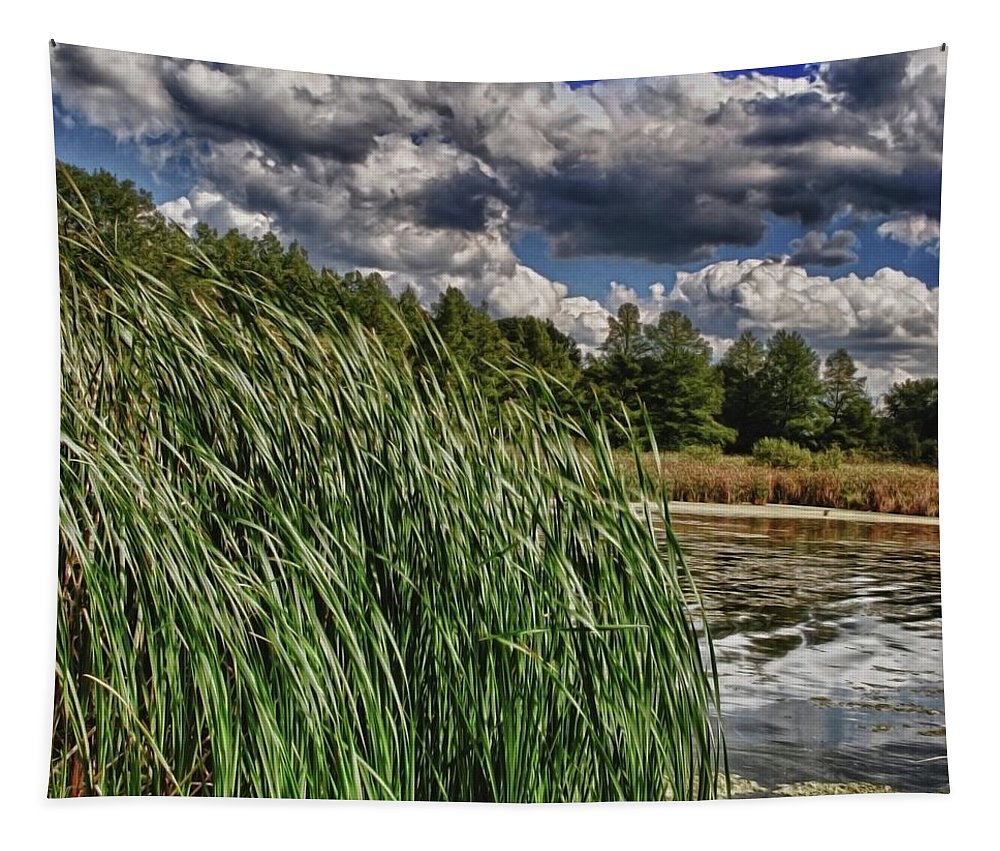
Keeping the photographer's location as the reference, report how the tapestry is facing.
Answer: facing the viewer
